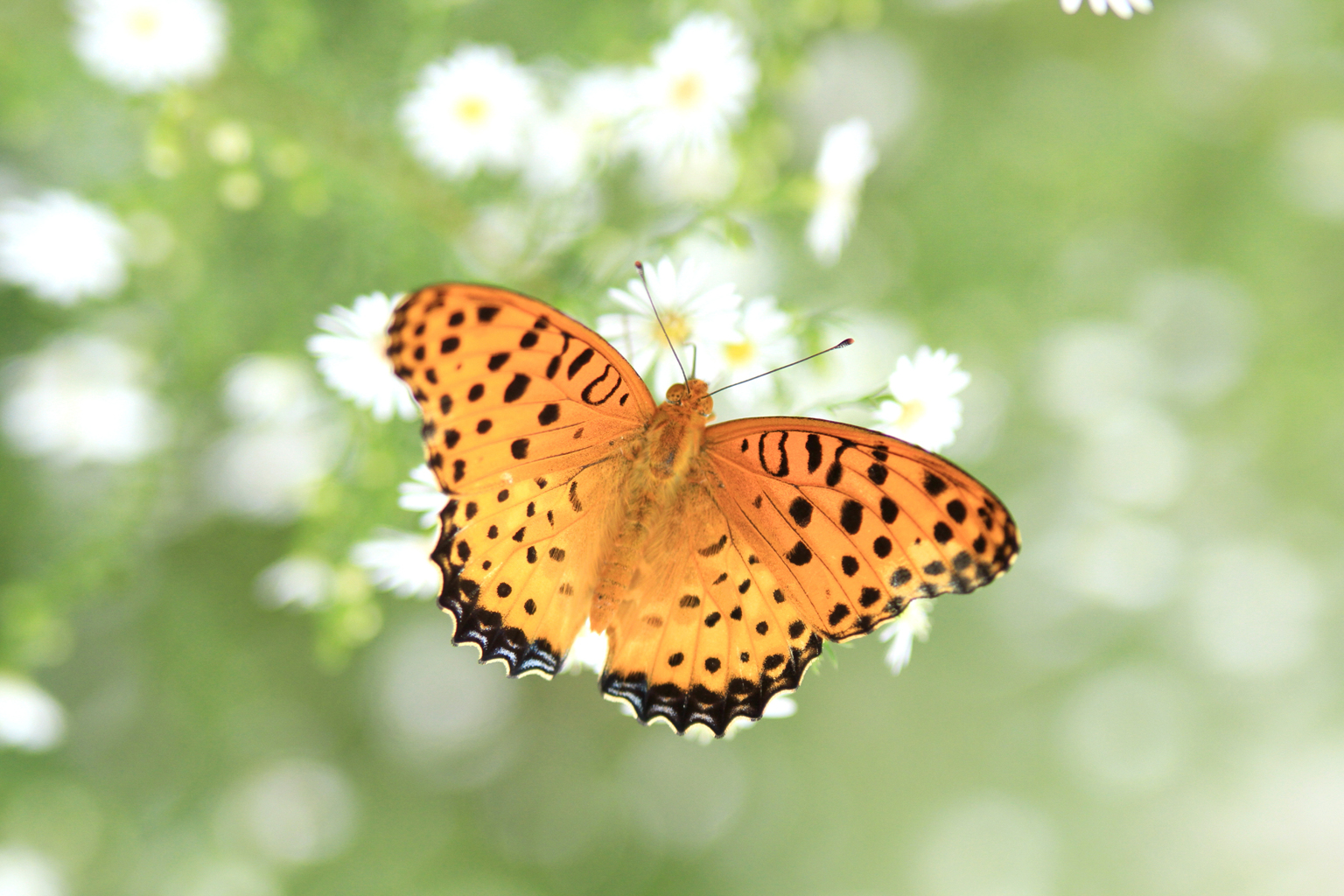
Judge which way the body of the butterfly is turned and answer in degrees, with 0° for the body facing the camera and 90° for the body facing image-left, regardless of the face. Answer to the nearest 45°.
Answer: approximately 180°
